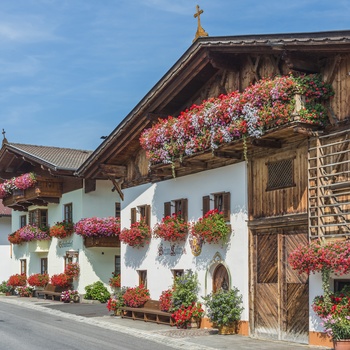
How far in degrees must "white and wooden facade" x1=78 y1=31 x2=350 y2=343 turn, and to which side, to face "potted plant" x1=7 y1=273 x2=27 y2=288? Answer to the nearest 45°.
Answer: approximately 90° to its right

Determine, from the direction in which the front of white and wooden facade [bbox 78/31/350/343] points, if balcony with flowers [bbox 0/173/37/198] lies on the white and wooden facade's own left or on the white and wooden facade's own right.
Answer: on the white and wooden facade's own right

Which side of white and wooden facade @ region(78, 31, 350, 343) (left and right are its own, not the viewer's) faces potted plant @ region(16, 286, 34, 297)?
right

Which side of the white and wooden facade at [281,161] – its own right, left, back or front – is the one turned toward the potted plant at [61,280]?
right

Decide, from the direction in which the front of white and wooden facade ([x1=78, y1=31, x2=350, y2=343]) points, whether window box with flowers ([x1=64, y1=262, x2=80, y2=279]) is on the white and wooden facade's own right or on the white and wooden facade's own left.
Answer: on the white and wooden facade's own right

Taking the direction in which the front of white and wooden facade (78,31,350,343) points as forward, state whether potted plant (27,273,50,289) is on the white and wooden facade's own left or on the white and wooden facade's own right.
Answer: on the white and wooden facade's own right

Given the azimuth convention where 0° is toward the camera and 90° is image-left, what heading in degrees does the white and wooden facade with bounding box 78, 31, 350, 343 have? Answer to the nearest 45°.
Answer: approximately 45°

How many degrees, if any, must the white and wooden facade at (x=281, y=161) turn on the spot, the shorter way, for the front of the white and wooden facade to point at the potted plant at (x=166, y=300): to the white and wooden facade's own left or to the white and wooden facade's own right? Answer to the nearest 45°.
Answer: approximately 90° to the white and wooden facade's own right

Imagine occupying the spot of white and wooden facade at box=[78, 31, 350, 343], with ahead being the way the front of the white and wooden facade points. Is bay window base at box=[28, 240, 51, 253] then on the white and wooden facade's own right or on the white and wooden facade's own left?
on the white and wooden facade's own right
